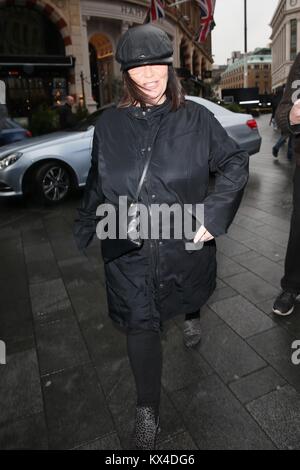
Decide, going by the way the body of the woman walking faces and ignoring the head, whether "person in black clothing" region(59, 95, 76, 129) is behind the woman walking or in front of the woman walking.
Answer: behind

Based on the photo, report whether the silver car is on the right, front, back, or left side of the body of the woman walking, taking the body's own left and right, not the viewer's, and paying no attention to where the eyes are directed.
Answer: back

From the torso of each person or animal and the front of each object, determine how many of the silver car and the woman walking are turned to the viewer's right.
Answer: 0

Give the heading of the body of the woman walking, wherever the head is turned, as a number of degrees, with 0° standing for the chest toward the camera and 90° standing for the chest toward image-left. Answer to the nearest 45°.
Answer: approximately 0°

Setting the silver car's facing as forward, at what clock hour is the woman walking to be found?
The woman walking is roughly at 10 o'clock from the silver car.
